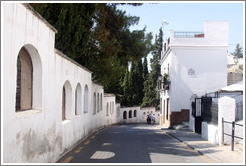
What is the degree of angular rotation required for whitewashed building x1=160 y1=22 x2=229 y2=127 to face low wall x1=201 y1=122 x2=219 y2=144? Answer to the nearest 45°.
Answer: approximately 90° to its left

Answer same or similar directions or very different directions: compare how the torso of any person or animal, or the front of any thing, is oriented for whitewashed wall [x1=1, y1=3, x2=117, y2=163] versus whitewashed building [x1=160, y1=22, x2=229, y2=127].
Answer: very different directions

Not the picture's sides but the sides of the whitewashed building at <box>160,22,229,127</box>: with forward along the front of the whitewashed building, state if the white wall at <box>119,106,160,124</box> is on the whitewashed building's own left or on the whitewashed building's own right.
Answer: on the whitewashed building's own right

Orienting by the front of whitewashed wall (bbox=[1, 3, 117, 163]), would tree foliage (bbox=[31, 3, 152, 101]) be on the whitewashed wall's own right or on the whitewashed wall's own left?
on the whitewashed wall's own left

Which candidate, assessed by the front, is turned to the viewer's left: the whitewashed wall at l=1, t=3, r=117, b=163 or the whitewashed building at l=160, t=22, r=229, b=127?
the whitewashed building at l=160, t=22, r=229, b=127

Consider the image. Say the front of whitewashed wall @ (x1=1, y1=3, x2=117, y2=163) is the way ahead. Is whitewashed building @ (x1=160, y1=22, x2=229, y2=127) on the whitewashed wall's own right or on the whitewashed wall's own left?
on the whitewashed wall's own left

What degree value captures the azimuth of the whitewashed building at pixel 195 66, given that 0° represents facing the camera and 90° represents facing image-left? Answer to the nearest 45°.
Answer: approximately 90°

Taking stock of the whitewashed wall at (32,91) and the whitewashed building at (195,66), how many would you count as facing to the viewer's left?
1

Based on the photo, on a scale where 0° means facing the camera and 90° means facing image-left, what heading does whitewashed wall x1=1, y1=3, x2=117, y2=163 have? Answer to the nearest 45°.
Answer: approximately 315°
